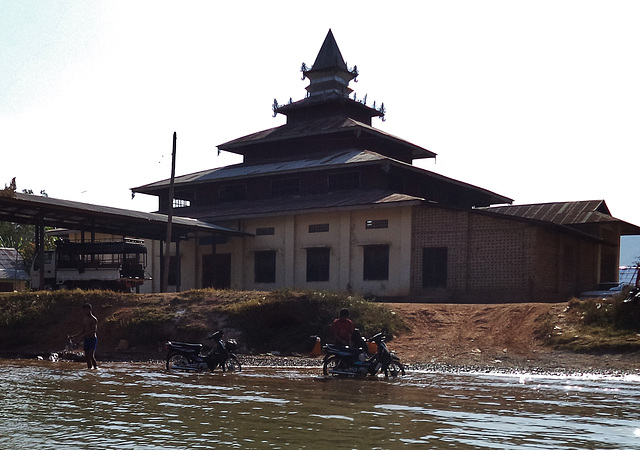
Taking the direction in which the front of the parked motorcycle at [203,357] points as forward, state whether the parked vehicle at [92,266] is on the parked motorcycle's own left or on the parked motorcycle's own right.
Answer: on the parked motorcycle's own left

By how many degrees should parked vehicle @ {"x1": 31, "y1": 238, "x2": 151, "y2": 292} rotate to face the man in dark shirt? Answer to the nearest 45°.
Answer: approximately 90° to its left

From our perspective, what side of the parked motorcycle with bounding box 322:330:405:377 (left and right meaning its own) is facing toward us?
right

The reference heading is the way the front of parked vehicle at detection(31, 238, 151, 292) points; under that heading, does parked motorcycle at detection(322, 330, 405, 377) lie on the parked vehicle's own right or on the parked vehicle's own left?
on the parked vehicle's own left

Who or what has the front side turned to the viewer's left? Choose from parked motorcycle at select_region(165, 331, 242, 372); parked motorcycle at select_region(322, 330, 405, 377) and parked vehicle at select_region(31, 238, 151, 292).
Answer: the parked vehicle

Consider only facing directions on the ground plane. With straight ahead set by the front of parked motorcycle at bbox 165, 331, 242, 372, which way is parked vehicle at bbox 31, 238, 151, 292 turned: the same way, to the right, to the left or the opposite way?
the opposite way

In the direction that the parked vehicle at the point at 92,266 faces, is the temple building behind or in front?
behind

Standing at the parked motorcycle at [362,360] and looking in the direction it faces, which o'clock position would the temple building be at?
The temple building is roughly at 9 o'clock from the parked motorcycle.

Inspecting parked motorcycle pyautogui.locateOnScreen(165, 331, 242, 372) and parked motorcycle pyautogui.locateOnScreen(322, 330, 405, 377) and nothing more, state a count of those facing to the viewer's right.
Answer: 2

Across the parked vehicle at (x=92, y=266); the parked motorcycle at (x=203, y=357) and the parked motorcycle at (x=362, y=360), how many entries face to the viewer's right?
2

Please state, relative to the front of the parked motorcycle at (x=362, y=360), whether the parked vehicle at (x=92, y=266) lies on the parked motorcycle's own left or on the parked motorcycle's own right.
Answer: on the parked motorcycle's own left

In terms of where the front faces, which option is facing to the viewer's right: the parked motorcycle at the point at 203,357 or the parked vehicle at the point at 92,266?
the parked motorcycle

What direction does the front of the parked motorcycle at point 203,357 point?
to the viewer's right

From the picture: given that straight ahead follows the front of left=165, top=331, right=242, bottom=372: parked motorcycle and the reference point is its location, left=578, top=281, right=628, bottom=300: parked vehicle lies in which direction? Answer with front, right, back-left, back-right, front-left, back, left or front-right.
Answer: front-left

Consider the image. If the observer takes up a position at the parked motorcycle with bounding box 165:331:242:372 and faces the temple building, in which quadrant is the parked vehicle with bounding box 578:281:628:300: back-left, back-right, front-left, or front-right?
front-right

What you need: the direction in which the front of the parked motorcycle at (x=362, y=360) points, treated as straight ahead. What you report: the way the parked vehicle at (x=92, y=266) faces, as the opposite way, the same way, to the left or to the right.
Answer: the opposite way

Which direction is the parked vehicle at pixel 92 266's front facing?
to the viewer's left
